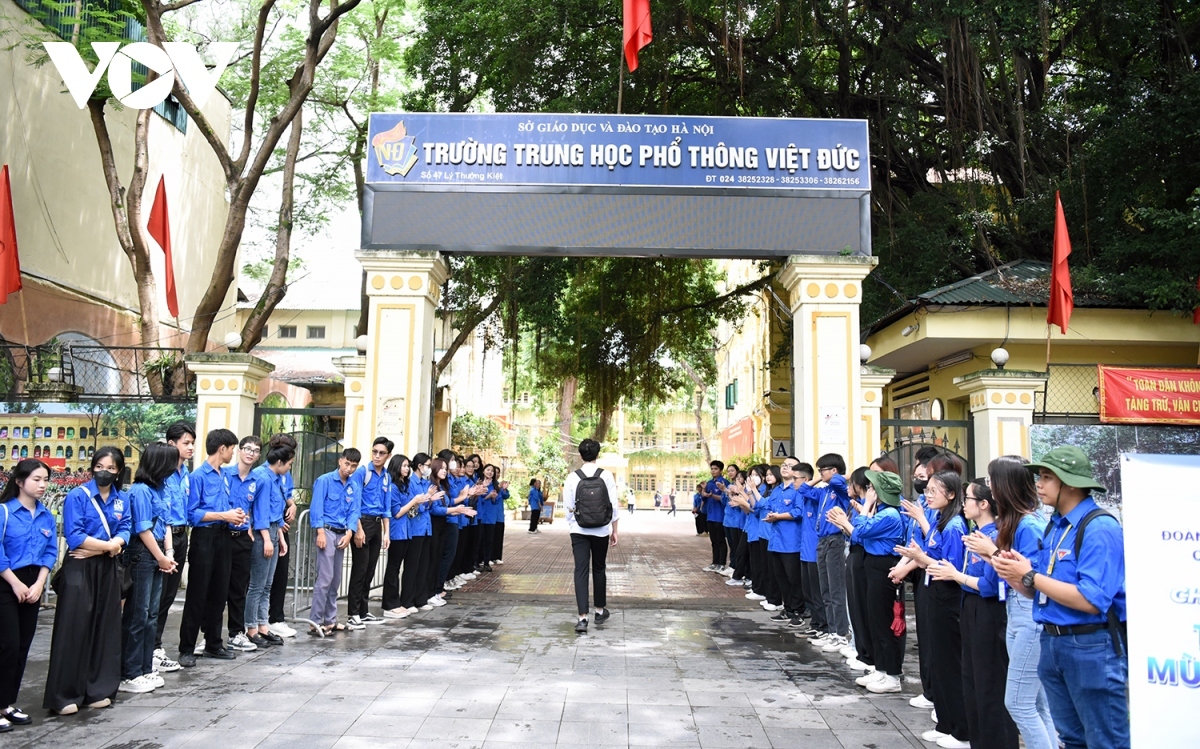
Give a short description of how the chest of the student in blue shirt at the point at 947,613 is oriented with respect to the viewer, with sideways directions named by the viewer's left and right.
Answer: facing to the left of the viewer

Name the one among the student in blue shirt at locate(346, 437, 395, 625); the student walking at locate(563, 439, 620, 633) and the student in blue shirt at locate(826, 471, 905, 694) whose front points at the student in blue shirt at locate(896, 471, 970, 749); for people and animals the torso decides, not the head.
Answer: the student in blue shirt at locate(346, 437, 395, 625)

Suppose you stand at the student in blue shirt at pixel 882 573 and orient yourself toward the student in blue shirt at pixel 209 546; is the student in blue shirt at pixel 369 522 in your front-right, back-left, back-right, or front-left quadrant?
front-right

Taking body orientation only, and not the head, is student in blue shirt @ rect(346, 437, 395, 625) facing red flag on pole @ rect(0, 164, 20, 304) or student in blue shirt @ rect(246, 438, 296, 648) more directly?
the student in blue shirt

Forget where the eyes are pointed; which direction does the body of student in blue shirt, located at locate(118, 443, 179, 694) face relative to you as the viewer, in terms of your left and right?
facing to the right of the viewer

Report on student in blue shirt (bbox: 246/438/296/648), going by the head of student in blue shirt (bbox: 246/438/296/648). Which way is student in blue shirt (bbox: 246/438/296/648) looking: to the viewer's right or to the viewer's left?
to the viewer's right

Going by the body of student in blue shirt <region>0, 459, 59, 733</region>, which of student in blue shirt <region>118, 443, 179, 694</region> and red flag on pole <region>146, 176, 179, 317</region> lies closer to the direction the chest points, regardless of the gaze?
the student in blue shirt

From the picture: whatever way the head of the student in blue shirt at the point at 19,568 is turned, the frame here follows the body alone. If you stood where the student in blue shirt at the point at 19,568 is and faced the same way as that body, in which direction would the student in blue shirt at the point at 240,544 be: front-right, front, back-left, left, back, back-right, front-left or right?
left

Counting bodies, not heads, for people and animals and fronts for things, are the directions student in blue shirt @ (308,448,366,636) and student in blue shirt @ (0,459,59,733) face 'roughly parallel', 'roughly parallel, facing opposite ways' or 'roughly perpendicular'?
roughly parallel

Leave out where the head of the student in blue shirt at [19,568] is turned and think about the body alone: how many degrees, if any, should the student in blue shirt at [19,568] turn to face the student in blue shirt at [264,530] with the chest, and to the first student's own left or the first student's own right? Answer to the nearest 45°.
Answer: approximately 90° to the first student's own left

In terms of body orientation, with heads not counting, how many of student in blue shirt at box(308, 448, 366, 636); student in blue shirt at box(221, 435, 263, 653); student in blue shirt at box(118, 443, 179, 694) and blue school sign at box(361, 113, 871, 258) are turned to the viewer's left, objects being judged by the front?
0

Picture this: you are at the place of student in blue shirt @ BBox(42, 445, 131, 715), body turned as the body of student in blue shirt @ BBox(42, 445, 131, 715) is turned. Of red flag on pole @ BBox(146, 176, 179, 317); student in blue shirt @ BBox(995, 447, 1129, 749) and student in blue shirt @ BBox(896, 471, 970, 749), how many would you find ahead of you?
2

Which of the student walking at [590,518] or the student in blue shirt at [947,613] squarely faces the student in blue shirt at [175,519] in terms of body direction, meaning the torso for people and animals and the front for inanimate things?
the student in blue shirt at [947,613]

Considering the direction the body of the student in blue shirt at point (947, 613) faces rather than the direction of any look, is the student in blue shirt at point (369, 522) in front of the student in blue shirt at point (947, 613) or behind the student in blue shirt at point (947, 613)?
in front

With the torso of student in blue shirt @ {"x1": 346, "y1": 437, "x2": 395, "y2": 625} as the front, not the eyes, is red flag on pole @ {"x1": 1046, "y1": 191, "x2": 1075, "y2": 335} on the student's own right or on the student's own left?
on the student's own left

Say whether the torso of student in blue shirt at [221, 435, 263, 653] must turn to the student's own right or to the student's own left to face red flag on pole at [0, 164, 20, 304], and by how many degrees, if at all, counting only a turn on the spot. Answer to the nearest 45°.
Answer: approximately 180°

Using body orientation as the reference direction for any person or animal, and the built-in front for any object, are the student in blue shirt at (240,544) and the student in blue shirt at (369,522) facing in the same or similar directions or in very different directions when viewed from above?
same or similar directions

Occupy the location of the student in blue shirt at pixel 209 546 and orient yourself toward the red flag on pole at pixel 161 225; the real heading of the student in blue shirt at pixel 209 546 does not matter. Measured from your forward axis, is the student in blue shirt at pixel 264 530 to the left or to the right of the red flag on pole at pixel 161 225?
right

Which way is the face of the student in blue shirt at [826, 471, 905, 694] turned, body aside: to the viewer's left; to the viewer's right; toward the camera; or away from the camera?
to the viewer's left

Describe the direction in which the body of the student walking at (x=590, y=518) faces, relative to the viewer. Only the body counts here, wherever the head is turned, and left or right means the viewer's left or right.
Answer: facing away from the viewer

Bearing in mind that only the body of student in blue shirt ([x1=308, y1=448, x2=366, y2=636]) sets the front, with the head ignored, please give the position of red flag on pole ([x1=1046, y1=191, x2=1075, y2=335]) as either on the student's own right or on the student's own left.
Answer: on the student's own left

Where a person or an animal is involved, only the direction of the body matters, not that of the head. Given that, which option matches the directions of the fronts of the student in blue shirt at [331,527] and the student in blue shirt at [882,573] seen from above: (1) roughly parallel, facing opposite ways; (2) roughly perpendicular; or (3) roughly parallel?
roughly parallel, facing opposite ways
